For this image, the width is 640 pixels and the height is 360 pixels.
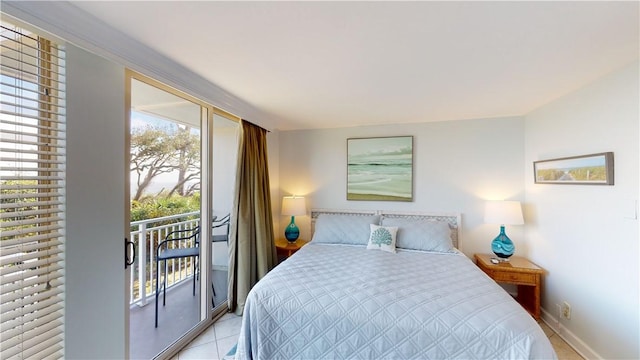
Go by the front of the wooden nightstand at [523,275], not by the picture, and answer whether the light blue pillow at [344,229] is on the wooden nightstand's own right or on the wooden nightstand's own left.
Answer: on the wooden nightstand's own right

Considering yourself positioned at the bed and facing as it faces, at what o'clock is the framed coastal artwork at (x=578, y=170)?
The framed coastal artwork is roughly at 8 o'clock from the bed.

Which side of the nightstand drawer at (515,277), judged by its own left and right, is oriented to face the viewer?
front

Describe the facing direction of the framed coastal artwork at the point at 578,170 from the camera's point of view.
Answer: facing the viewer and to the left of the viewer

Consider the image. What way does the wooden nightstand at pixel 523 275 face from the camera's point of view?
toward the camera

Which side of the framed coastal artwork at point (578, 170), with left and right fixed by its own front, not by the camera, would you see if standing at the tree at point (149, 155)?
front
